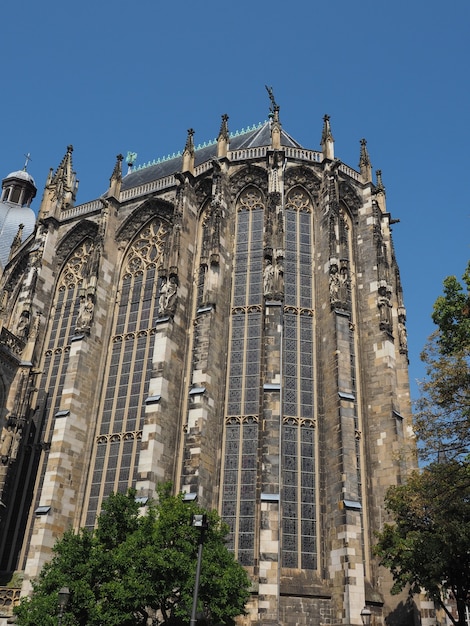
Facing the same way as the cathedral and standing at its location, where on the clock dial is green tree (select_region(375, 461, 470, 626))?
The green tree is roughly at 6 o'clock from the cathedral.

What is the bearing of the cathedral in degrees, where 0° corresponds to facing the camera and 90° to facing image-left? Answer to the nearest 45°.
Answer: approximately 135°

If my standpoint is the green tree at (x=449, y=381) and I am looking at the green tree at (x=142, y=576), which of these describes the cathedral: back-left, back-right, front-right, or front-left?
front-right
